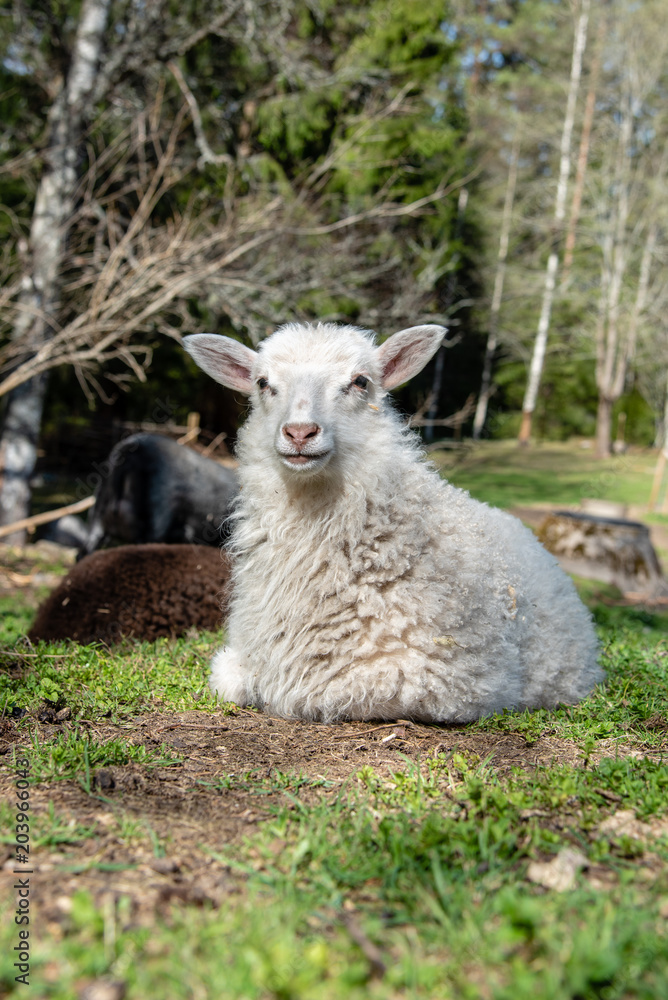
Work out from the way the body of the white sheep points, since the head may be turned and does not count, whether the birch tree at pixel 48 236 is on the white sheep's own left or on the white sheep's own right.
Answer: on the white sheep's own right

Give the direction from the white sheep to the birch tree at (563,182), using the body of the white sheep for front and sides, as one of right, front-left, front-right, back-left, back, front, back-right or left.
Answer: back-right

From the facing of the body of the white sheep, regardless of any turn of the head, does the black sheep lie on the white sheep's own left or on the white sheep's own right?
on the white sheep's own right

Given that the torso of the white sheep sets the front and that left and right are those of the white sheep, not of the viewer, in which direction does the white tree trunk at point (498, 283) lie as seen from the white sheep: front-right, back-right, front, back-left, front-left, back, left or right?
back-right

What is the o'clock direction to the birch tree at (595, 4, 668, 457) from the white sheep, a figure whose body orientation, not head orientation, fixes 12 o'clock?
The birch tree is roughly at 5 o'clock from the white sheep.

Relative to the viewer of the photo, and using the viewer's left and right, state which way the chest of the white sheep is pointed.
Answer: facing the viewer and to the left of the viewer

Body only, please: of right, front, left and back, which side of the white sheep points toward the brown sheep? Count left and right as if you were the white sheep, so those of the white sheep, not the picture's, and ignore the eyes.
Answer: right

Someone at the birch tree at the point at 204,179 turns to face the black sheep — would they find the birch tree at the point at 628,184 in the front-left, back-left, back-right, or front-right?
back-left
